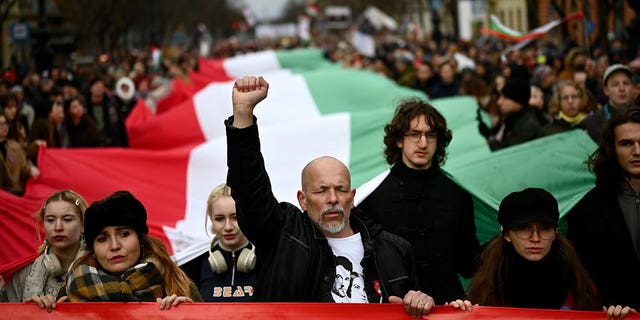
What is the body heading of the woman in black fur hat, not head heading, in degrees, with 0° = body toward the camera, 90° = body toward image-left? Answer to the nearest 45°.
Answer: approximately 0°

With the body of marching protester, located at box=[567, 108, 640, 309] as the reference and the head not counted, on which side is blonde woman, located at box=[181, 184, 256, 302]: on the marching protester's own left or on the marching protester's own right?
on the marching protester's own right

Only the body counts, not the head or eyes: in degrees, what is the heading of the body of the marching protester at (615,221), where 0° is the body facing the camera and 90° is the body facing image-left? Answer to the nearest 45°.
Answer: approximately 315°

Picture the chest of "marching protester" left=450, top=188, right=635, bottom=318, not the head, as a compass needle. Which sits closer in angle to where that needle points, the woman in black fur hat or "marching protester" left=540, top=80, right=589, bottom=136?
the woman in black fur hat
